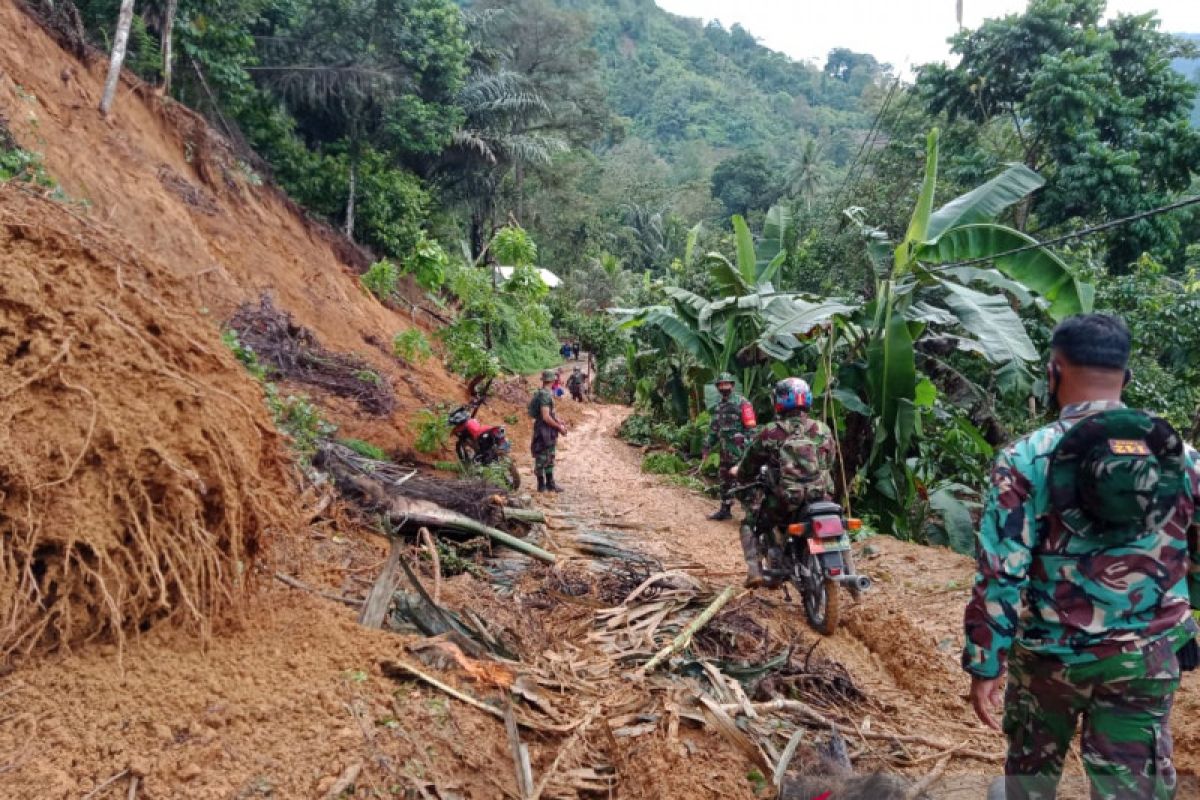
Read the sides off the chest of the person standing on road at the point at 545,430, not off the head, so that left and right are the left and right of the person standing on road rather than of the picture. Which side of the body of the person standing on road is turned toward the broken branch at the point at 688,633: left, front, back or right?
right

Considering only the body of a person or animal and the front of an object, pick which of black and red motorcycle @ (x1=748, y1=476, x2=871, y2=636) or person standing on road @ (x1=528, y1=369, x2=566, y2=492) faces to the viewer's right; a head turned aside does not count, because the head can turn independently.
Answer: the person standing on road

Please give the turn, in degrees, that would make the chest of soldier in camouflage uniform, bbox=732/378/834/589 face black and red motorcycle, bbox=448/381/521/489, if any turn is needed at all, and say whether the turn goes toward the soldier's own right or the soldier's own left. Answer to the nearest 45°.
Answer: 0° — they already face it

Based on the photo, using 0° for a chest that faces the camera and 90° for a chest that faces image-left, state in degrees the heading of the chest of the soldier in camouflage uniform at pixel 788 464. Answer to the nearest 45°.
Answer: approximately 135°

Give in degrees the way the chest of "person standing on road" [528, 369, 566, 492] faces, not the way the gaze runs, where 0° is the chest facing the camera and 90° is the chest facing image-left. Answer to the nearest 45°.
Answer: approximately 270°

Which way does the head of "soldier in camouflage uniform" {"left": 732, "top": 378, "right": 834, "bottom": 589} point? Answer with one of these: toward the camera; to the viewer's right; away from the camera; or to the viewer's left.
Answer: away from the camera

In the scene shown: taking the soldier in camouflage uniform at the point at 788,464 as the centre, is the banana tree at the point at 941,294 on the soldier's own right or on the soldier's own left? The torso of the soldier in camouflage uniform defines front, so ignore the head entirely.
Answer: on the soldier's own right

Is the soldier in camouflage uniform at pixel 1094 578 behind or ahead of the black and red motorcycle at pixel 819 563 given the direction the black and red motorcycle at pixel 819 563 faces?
behind

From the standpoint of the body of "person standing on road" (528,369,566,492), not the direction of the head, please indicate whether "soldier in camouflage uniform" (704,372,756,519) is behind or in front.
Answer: in front

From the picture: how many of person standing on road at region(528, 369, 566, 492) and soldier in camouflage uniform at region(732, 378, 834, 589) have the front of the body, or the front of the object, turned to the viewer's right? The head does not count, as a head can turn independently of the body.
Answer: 1

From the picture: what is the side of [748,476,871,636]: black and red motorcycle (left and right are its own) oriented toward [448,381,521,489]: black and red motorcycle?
front
